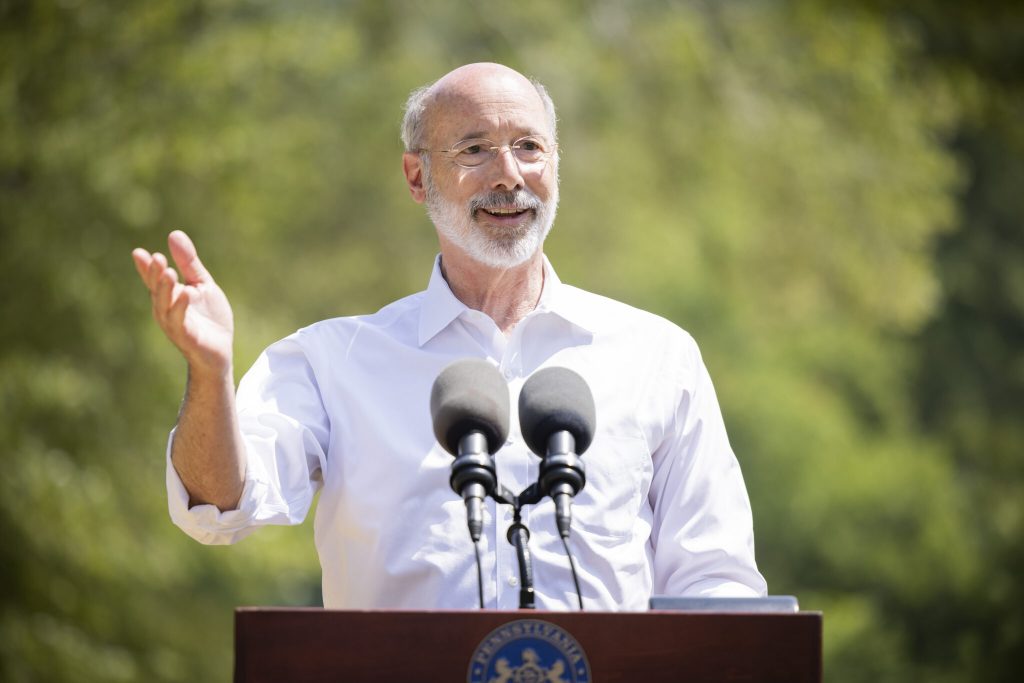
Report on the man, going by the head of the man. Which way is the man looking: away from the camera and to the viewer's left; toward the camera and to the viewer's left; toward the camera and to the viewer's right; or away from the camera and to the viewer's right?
toward the camera and to the viewer's right

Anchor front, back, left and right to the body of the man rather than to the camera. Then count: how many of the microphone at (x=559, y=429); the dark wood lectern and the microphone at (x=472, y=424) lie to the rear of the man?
0

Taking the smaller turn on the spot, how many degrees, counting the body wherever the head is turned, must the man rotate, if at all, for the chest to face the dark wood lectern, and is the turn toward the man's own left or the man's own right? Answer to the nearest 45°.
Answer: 0° — they already face it

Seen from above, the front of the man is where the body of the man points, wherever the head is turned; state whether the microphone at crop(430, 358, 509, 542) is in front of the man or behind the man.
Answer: in front

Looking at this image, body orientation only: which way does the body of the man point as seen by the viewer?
toward the camera

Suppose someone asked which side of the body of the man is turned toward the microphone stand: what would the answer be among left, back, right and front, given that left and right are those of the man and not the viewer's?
front

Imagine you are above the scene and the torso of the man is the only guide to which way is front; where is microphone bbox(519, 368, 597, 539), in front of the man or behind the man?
in front
